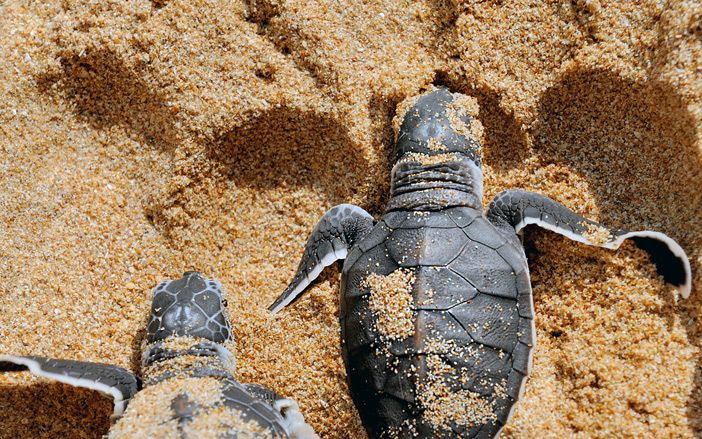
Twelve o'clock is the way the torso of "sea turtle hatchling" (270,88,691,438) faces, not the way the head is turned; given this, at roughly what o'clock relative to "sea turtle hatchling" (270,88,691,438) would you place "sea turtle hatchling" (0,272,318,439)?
"sea turtle hatchling" (0,272,318,439) is roughly at 8 o'clock from "sea turtle hatchling" (270,88,691,438).

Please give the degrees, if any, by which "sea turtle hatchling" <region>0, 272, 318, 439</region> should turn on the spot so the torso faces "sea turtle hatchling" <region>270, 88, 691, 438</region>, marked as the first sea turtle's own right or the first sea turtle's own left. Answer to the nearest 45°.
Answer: approximately 90° to the first sea turtle's own right

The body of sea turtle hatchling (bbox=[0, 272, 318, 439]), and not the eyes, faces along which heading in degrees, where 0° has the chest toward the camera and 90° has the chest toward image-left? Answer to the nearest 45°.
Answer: approximately 180°

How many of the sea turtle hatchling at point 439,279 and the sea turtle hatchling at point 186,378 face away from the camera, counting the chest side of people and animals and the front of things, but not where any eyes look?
2

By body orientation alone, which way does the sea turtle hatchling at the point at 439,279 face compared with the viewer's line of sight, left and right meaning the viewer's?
facing away from the viewer
